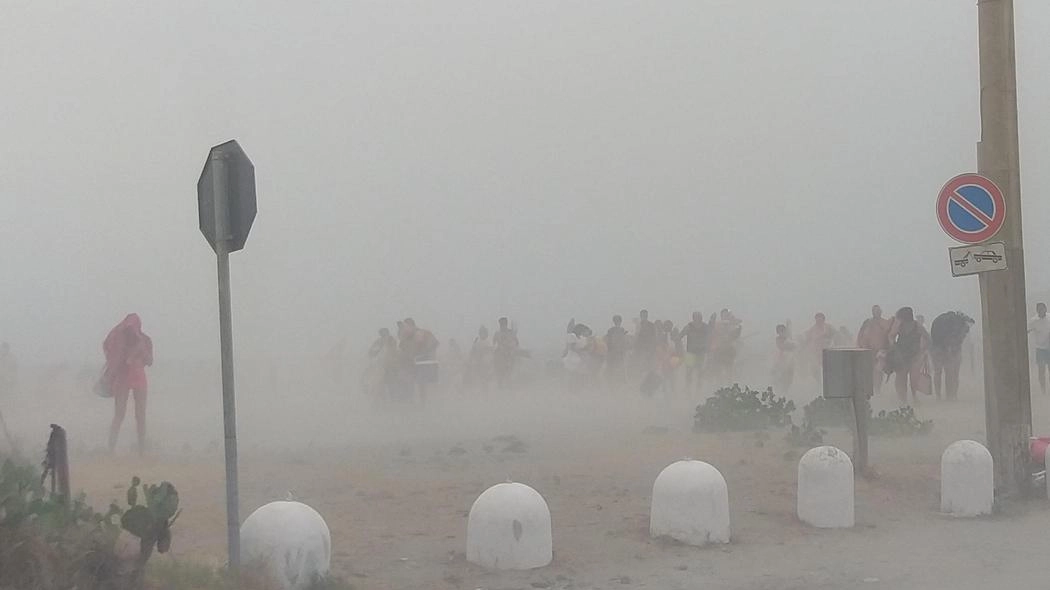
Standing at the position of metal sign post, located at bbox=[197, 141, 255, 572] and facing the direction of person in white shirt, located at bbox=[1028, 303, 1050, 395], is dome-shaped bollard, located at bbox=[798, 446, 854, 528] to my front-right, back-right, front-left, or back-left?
front-right

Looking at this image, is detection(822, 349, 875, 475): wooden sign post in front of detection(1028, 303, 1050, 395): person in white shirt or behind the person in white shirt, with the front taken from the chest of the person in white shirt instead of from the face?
in front

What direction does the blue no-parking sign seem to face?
toward the camera

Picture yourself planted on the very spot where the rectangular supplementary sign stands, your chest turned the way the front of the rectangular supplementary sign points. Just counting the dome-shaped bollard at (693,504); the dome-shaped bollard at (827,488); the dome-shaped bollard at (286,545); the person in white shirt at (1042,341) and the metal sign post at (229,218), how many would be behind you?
1

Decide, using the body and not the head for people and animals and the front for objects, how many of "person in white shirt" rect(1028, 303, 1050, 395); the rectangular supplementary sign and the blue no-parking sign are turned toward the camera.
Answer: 3

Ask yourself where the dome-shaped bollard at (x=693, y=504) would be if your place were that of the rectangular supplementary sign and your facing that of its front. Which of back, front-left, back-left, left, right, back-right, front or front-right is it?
front-right

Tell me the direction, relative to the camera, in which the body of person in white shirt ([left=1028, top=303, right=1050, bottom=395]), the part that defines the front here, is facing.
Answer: toward the camera

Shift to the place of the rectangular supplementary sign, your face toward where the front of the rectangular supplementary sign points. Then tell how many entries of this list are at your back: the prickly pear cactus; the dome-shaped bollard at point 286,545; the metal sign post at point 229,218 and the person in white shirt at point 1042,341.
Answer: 1

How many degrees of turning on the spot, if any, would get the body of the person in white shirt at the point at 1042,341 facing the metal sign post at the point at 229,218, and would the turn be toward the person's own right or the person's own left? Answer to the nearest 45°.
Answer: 0° — they already face it

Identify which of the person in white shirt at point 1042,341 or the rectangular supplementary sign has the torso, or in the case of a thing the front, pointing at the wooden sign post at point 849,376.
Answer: the person in white shirt

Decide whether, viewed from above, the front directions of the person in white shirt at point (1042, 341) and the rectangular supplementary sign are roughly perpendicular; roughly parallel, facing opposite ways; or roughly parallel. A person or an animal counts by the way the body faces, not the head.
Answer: roughly parallel

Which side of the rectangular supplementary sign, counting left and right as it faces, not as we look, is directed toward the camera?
front

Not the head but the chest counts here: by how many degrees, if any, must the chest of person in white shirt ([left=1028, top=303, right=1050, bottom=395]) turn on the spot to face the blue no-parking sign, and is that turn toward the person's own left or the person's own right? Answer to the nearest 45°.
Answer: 0° — they already face it
